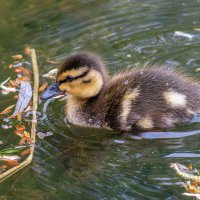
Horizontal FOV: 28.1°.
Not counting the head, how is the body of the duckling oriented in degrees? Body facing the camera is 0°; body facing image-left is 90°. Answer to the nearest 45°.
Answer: approximately 90°

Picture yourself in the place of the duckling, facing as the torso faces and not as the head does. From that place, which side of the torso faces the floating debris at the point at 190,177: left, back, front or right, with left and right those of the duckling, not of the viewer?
left

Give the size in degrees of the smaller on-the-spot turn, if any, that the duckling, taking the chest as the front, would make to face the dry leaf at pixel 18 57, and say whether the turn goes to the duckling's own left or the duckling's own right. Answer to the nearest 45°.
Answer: approximately 45° to the duckling's own right

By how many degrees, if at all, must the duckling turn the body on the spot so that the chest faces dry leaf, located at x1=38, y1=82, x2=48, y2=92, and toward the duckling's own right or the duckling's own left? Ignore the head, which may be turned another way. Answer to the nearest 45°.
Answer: approximately 45° to the duckling's own right

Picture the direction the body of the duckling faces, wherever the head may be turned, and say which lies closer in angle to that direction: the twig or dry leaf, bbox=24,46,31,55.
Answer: the twig

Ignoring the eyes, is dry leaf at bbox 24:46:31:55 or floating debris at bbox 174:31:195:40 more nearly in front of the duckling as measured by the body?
the dry leaf

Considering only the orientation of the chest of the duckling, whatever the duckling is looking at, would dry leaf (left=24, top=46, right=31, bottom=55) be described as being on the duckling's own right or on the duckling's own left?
on the duckling's own right

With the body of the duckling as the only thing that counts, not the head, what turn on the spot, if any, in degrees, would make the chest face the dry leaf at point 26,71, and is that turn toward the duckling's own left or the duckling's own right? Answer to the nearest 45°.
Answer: approximately 45° to the duckling's own right

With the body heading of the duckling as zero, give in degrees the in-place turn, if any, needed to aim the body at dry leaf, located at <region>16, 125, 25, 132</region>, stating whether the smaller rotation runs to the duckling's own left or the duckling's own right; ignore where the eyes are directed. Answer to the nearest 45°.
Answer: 0° — it already faces it
